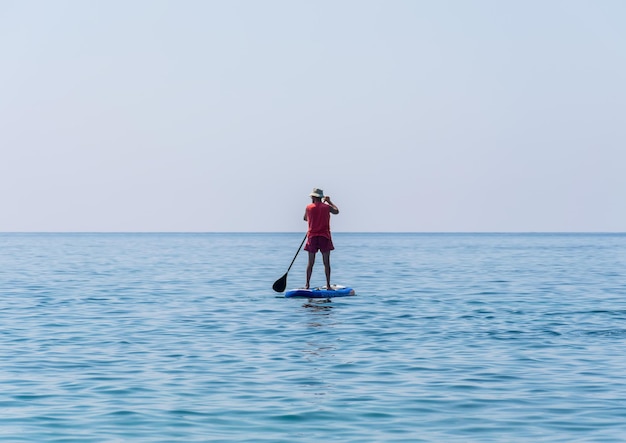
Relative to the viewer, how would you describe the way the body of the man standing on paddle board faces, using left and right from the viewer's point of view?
facing away from the viewer
